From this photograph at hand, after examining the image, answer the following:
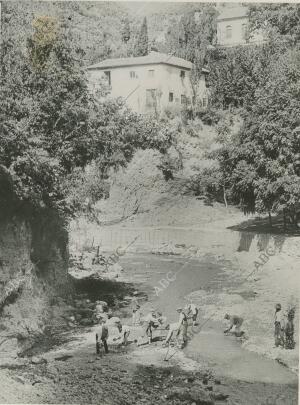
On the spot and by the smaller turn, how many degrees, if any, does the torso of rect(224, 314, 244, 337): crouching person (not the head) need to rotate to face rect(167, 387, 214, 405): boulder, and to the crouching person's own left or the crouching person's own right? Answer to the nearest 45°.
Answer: approximately 90° to the crouching person's own left

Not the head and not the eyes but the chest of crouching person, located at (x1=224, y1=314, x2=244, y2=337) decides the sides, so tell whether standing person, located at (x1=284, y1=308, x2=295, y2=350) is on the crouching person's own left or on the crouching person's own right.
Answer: on the crouching person's own left

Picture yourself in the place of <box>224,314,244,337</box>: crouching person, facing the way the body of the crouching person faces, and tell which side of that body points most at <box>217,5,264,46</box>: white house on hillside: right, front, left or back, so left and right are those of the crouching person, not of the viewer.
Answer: right

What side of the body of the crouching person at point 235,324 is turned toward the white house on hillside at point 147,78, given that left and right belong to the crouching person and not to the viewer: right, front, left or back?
right

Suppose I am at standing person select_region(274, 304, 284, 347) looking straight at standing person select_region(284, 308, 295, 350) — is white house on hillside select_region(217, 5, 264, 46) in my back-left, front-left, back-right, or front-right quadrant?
back-left

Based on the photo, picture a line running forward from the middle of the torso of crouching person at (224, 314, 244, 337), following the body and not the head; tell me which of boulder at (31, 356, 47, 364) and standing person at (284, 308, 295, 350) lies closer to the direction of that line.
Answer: the boulder

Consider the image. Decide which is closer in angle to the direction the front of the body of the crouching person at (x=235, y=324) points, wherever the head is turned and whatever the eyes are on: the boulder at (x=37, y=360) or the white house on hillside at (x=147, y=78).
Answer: the boulder

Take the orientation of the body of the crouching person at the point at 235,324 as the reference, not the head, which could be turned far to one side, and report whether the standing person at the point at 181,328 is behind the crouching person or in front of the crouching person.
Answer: in front

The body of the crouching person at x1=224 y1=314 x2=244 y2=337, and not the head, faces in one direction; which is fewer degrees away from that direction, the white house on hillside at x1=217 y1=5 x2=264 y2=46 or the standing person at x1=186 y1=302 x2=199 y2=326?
the standing person

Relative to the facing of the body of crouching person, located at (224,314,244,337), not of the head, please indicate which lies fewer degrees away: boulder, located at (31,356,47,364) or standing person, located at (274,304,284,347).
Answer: the boulder

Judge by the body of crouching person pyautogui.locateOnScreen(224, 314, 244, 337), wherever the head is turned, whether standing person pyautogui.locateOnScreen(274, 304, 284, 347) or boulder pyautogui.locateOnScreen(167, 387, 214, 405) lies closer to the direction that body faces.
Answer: the boulder

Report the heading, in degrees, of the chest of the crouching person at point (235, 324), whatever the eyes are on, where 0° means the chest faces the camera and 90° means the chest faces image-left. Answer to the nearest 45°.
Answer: approximately 90°

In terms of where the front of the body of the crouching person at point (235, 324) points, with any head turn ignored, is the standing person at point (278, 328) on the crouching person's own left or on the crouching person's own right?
on the crouching person's own left
